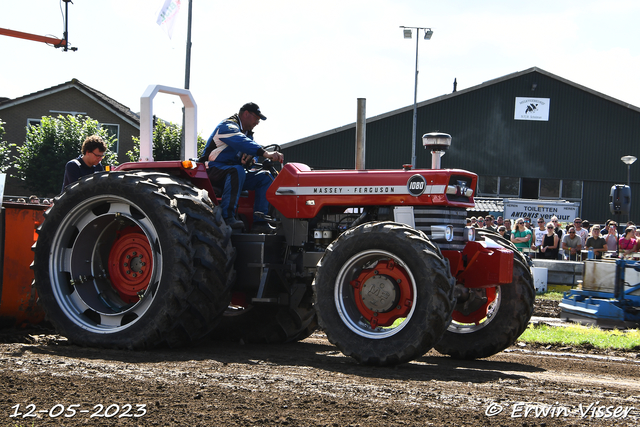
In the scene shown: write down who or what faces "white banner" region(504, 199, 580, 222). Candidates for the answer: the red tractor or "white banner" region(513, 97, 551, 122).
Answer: "white banner" region(513, 97, 551, 122)

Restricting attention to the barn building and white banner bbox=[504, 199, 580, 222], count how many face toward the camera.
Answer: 2

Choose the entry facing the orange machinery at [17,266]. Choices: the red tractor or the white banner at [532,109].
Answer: the white banner

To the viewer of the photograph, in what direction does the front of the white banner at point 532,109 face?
facing the viewer

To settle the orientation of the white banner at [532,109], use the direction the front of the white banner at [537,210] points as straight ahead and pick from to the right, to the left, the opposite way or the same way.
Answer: the same way

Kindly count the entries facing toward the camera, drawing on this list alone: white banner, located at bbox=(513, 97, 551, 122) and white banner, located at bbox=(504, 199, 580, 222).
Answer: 2

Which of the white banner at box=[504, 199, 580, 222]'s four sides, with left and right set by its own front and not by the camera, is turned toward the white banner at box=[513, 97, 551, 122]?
back

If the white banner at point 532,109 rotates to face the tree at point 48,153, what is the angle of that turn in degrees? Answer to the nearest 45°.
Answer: approximately 45° to its right

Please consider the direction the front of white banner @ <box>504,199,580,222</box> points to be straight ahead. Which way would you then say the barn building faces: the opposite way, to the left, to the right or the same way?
the same way

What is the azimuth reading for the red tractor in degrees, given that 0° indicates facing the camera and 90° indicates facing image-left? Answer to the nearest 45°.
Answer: approximately 315°

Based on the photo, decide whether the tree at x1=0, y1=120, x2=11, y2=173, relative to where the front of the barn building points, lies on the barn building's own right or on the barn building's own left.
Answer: on the barn building's own right

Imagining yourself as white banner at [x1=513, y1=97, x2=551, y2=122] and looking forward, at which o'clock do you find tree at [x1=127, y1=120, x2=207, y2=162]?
The tree is roughly at 2 o'clock from the white banner.

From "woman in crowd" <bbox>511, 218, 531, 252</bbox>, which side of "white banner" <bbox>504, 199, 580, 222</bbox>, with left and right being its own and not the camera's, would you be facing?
front

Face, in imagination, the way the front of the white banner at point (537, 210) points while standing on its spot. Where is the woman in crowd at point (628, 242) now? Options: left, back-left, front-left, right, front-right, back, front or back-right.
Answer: front

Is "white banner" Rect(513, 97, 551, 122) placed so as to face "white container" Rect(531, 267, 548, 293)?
yes

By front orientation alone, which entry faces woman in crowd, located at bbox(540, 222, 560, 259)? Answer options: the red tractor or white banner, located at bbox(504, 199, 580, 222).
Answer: the white banner

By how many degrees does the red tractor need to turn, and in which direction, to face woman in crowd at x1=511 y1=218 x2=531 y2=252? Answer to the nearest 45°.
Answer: approximately 90° to its left

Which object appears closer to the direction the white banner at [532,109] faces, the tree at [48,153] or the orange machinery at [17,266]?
the orange machinery

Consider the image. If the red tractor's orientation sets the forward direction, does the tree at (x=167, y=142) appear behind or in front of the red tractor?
behind
